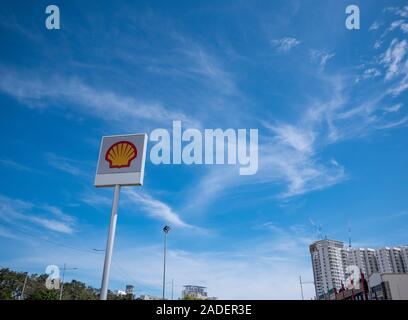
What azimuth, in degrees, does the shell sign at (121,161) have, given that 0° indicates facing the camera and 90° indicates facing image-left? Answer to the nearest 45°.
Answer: approximately 0°
